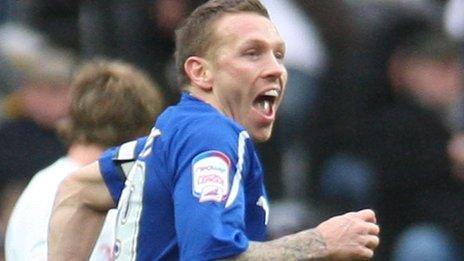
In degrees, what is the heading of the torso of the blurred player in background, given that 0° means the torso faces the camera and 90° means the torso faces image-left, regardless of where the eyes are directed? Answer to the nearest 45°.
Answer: approximately 225°
